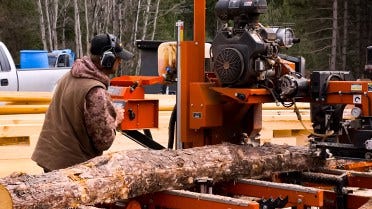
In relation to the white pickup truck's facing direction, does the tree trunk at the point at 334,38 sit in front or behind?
behind

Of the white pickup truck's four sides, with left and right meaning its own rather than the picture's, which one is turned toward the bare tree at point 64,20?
right

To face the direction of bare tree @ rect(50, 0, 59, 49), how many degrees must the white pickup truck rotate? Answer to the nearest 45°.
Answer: approximately 90° to its right

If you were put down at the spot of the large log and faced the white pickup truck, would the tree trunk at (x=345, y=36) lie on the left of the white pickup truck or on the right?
right

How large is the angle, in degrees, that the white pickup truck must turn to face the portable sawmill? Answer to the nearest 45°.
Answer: approximately 90° to its left

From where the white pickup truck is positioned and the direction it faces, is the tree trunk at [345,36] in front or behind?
behind

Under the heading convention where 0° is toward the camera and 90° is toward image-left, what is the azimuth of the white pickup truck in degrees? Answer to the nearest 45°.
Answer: approximately 90°
